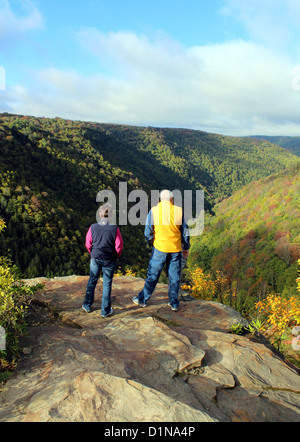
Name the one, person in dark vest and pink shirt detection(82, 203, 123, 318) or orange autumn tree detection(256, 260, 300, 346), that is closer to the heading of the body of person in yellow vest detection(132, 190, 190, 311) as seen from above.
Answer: the orange autumn tree

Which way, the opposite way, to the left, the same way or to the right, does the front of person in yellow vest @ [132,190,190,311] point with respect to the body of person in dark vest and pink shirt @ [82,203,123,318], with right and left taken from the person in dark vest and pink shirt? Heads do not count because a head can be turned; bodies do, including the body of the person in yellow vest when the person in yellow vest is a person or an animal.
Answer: the same way

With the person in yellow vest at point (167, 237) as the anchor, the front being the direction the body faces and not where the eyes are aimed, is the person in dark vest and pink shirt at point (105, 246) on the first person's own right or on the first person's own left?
on the first person's own left

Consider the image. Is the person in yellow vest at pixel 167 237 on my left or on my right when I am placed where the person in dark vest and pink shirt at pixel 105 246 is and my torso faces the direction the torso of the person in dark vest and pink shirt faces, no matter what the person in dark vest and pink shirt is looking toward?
on my right

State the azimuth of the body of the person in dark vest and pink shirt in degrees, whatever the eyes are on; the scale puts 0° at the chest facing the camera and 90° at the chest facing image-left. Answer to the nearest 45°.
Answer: approximately 180°

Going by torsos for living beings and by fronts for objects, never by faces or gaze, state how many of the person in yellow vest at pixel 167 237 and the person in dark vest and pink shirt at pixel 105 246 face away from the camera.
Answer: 2

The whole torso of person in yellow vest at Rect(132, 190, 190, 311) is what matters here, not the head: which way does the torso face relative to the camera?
away from the camera
